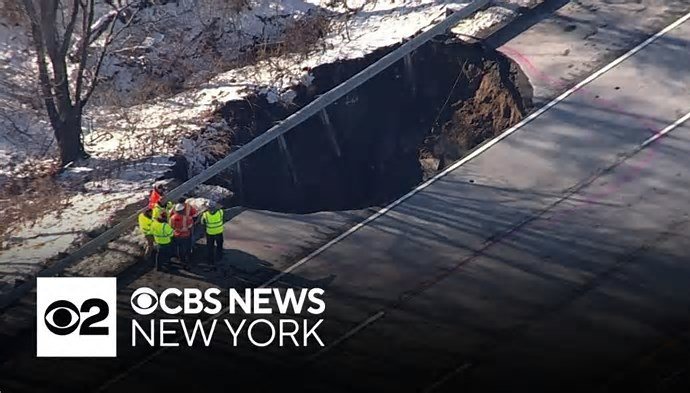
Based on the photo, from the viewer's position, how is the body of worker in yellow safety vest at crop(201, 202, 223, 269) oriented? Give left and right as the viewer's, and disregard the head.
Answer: facing away from the viewer

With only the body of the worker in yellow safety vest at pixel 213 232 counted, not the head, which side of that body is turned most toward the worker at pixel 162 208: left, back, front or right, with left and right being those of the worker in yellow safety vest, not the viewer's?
left

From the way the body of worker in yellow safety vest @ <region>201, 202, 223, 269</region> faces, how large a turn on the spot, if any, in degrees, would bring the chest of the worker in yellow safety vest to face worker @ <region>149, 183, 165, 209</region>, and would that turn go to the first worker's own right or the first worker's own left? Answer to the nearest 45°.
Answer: approximately 45° to the first worker's own left

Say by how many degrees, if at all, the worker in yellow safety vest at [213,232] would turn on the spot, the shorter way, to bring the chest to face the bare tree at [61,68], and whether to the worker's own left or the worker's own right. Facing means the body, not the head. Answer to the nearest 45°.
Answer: approximately 45° to the worker's own left

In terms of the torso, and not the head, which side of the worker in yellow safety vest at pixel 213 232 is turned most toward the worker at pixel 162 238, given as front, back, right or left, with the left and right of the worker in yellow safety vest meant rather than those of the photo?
left
